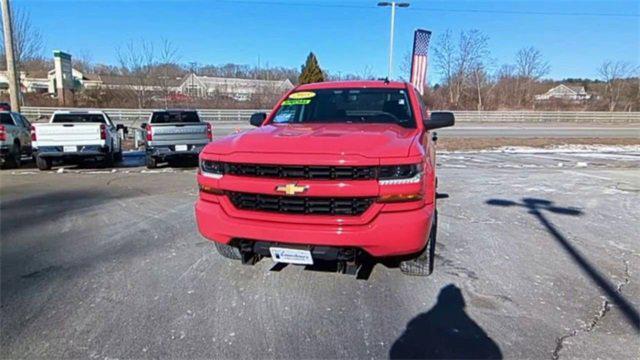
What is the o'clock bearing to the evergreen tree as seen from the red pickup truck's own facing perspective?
The evergreen tree is roughly at 6 o'clock from the red pickup truck.

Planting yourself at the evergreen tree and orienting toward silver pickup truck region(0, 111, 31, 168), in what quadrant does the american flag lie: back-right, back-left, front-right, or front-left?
front-left

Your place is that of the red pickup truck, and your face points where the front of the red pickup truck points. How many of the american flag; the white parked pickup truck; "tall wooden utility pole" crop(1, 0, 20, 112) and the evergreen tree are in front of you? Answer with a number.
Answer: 0

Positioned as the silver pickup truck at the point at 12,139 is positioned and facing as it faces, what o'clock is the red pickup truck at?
The red pickup truck is roughly at 4 o'clock from the silver pickup truck.

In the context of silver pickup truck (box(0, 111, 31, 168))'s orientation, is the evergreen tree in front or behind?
in front

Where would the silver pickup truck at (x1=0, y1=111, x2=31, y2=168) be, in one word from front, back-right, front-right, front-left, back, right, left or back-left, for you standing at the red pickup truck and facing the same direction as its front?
back-right

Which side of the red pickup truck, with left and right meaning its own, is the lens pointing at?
front

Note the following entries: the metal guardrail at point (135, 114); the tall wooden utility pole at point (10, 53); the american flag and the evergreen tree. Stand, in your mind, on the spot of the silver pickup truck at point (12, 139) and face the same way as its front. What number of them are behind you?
0

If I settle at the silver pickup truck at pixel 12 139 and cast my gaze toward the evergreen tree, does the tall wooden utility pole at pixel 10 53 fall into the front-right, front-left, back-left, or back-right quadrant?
front-left

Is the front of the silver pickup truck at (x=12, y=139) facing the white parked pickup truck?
no

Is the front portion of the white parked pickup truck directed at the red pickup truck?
no

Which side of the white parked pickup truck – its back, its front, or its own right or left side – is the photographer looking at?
back

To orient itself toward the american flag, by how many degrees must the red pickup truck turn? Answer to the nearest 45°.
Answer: approximately 180°

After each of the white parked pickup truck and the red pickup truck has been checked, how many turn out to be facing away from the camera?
1

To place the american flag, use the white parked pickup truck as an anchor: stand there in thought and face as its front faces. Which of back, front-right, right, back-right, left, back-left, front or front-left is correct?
right

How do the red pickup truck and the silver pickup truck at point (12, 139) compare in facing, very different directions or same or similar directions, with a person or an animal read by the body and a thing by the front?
very different directions

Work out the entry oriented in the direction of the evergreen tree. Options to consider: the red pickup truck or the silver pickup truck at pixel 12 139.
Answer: the silver pickup truck
